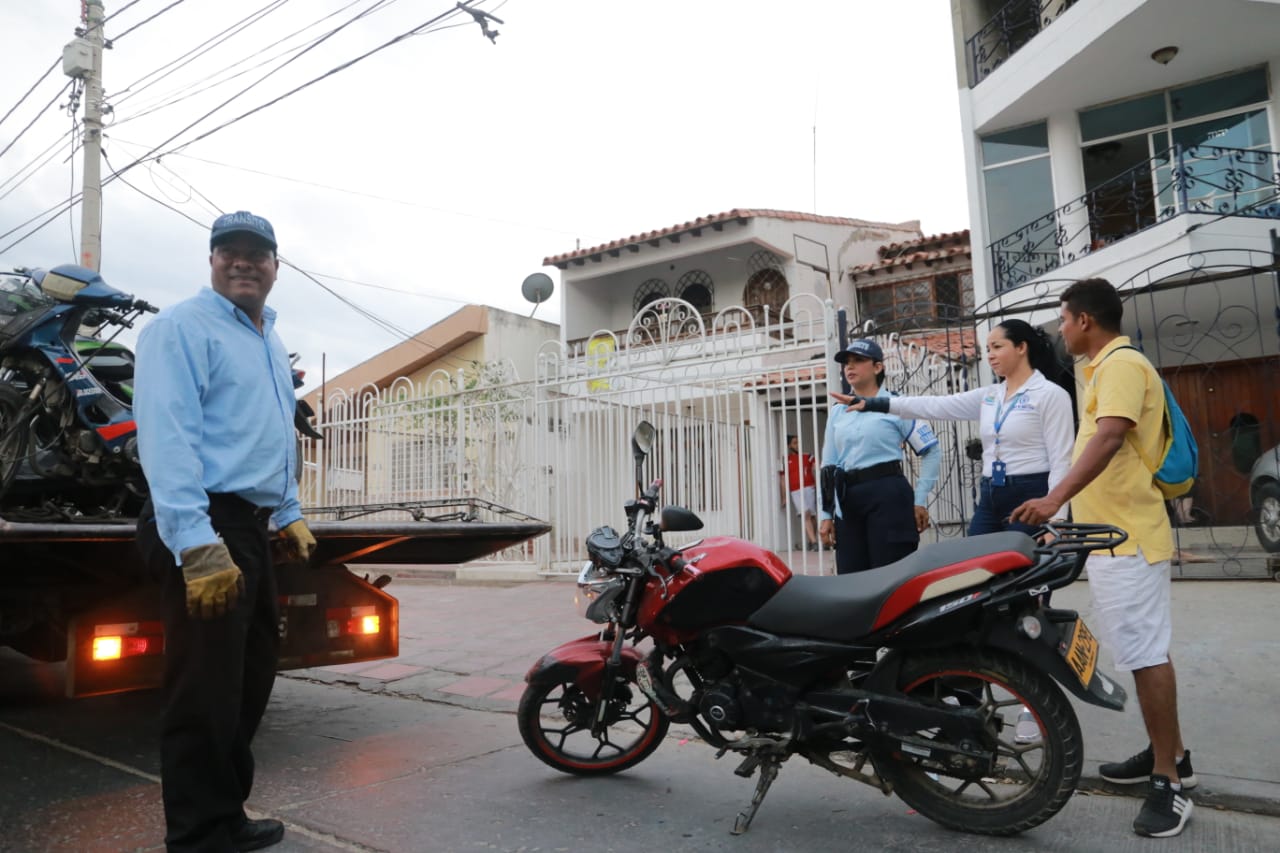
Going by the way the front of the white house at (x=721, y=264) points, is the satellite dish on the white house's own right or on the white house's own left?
on the white house's own right

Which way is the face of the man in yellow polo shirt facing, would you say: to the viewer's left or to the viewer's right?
to the viewer's left

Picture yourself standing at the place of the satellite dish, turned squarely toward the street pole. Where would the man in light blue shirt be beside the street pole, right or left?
left

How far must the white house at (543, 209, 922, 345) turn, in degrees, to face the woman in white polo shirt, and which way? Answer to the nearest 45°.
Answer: approximately 45° to its left

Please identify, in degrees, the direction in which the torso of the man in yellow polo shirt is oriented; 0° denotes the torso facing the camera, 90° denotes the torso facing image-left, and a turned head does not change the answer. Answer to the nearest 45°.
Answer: approximately 90°

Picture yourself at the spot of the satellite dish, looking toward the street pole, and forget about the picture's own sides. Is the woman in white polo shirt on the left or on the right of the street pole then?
left

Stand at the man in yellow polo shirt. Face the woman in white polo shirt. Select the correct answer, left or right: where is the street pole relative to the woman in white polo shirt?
left

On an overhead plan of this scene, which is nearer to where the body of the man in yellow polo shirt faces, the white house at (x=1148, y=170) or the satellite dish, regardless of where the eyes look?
the satellite dish

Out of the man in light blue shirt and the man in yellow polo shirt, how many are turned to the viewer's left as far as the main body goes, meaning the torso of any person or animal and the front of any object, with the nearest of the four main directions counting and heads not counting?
1

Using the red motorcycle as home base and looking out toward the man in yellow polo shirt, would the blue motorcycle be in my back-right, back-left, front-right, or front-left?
back-left
